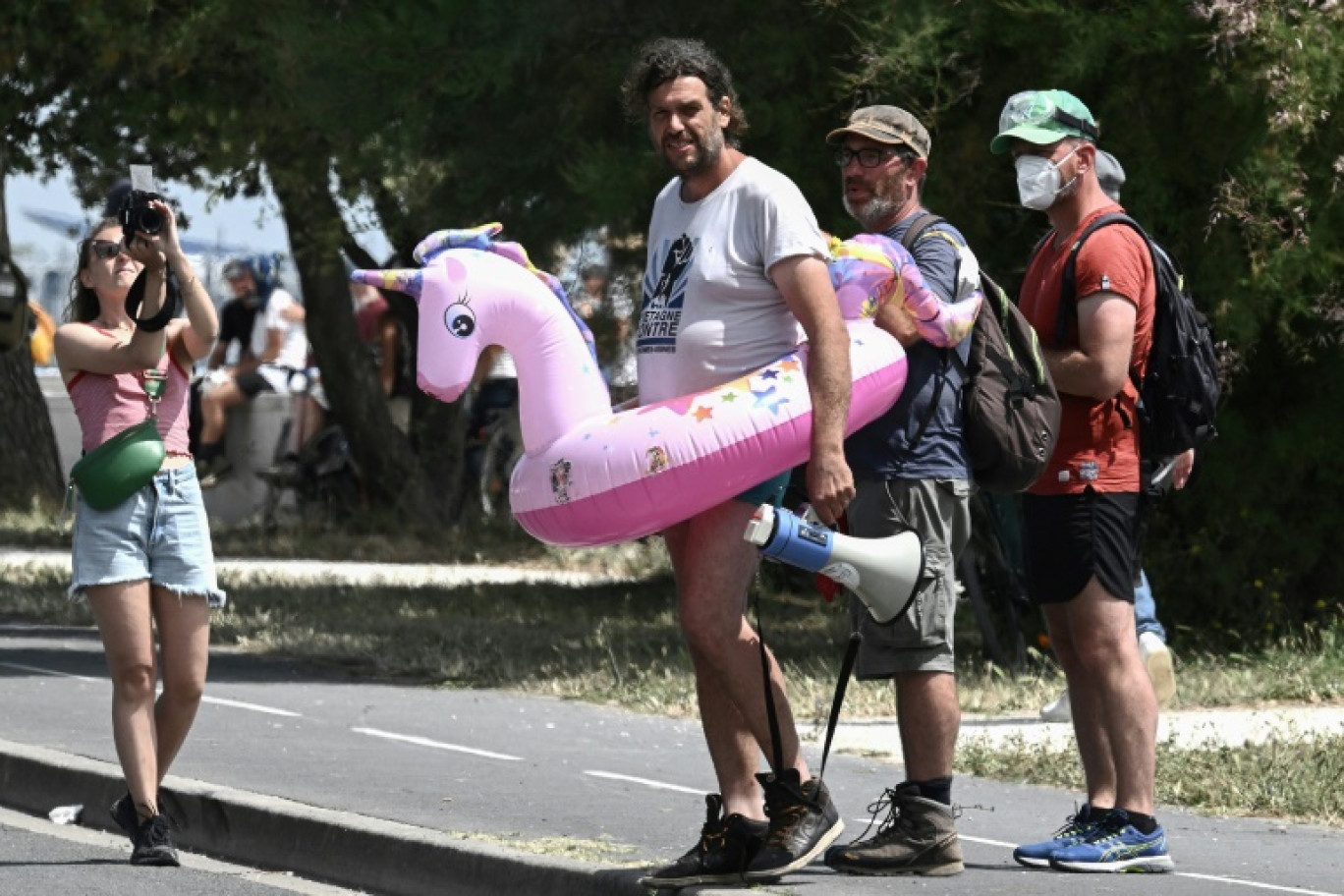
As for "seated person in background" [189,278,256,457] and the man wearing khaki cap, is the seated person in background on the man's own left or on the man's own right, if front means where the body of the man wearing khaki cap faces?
on the man's own right

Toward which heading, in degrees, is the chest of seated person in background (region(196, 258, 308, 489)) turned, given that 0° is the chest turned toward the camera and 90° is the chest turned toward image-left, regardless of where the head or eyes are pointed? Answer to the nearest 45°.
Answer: approximately 90°

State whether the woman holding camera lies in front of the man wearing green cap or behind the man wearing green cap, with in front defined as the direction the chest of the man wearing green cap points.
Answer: in front

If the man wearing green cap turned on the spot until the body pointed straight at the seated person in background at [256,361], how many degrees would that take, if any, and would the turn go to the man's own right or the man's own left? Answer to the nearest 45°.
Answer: approximately 45° to the man's own right

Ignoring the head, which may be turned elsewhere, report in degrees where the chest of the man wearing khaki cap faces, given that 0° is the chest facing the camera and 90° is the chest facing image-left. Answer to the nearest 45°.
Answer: approximately 90°

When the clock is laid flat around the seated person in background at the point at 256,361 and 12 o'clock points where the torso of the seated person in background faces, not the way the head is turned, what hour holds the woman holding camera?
The woman holding camera is roughly at 9 o'clock from the seated person in background.

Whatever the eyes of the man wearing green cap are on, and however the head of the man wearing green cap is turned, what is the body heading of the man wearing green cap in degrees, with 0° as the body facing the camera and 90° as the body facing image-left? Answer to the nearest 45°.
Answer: approximately 90°

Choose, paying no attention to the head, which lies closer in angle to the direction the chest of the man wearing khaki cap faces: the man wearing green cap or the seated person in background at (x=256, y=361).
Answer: the seated person in background

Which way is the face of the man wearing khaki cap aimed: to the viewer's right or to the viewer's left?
to the viewer's left
